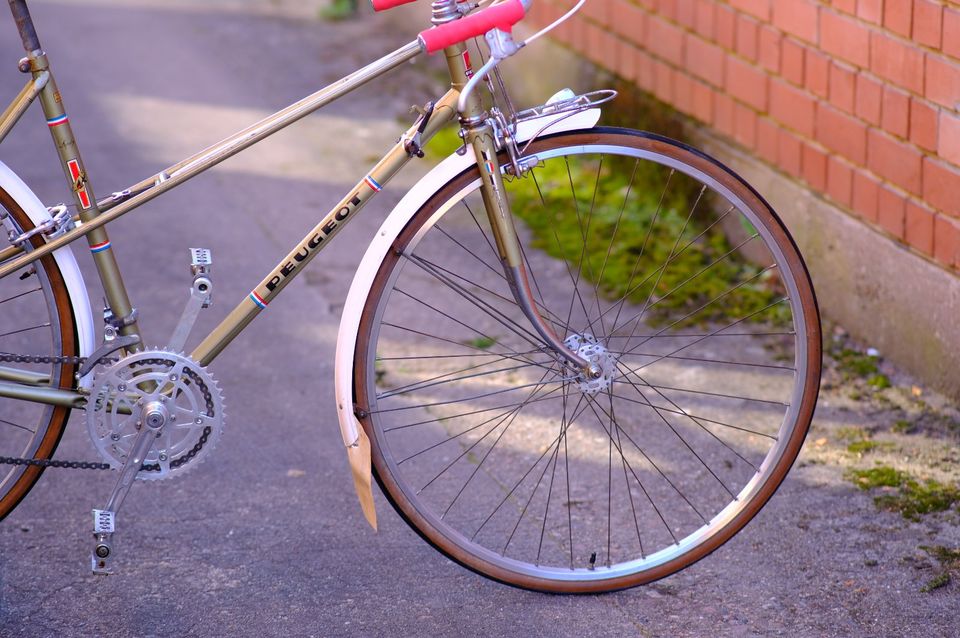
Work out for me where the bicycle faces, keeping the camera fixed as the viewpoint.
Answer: facing to the right of the viewer
